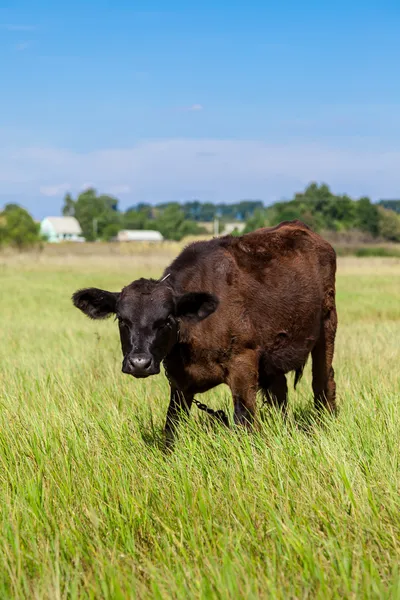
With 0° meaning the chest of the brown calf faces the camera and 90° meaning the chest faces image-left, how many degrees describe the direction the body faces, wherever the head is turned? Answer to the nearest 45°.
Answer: approximately 45°
